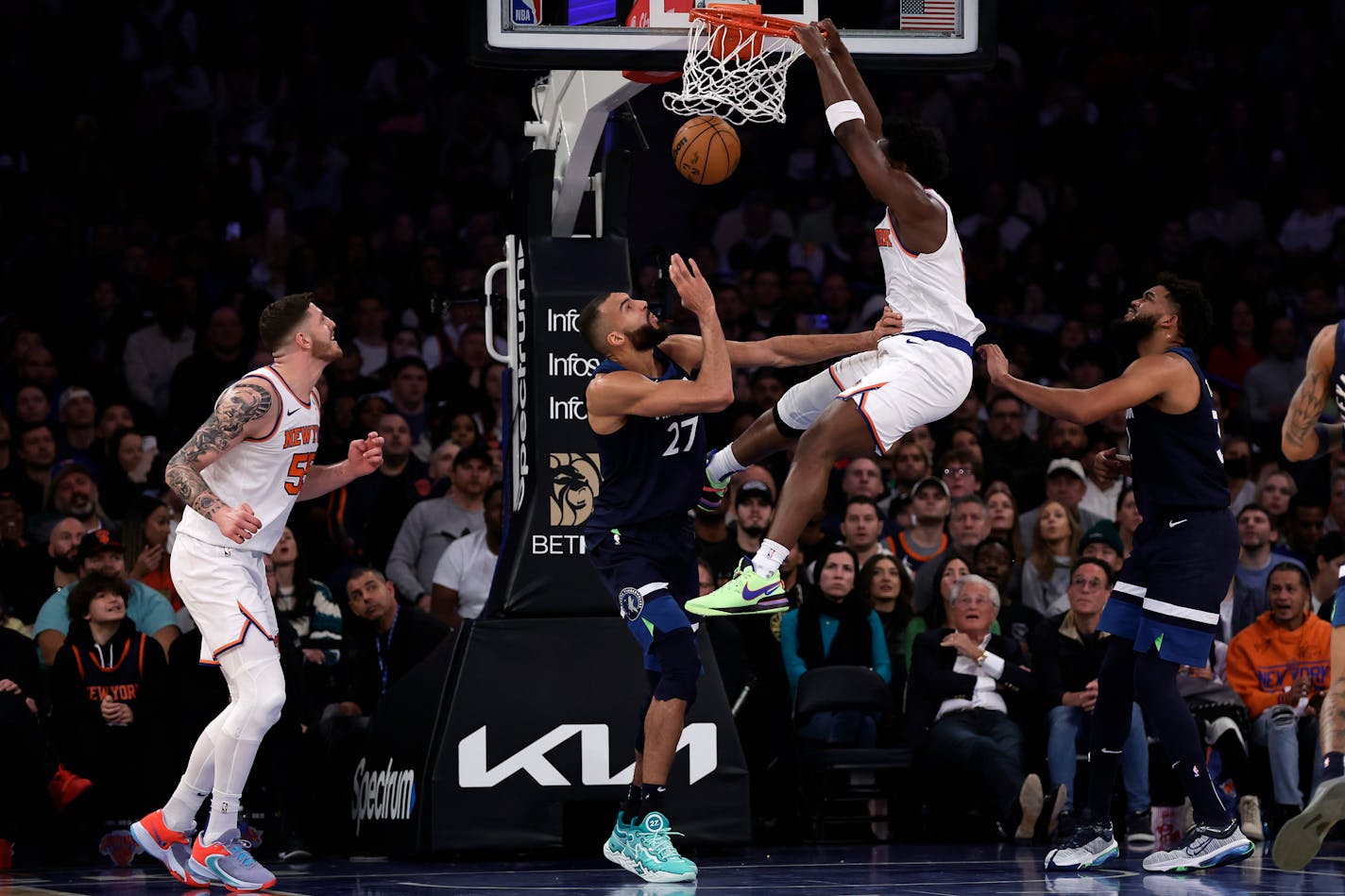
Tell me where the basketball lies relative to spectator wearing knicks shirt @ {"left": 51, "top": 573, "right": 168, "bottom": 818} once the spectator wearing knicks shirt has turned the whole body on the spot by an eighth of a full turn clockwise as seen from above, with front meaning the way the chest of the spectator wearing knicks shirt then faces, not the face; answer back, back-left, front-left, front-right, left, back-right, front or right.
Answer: left

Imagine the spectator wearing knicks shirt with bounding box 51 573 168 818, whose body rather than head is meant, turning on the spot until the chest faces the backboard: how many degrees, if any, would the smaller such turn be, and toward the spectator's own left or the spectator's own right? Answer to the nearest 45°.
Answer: approximately 45° to the spectator's own left

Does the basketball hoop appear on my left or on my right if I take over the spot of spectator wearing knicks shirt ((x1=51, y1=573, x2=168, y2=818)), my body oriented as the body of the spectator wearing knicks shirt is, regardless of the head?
on my left

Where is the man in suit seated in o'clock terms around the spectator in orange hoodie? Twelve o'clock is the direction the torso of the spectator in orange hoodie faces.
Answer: The man in suit seated is roughly at 2 o'clock from the spectator in orange hoodie.

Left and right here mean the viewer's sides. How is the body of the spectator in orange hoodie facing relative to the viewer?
facing the viewer

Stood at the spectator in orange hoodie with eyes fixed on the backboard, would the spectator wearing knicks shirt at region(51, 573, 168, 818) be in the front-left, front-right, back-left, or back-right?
front-right

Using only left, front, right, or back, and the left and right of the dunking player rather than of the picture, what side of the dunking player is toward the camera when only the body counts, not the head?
left

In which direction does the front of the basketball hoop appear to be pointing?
toward the camera

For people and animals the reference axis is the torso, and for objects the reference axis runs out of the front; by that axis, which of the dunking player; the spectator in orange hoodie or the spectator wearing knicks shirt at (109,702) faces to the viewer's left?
the dunking player

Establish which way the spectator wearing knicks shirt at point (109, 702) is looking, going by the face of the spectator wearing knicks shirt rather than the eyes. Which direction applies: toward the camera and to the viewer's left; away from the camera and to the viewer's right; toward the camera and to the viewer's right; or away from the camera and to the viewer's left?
toward the camera and to the viewer's right

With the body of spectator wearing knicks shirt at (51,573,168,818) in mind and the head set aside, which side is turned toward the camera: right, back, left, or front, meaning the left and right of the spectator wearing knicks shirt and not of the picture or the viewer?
front

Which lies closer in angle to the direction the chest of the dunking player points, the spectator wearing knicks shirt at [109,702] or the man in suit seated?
the spectator wearing knicks shirt
